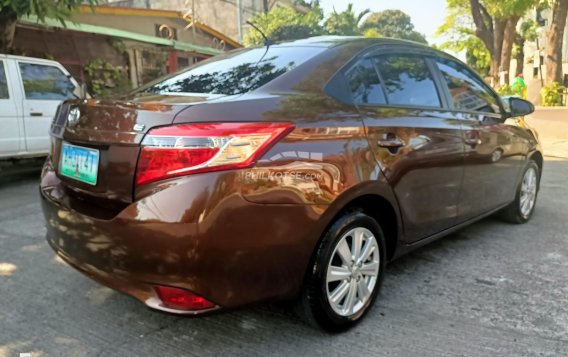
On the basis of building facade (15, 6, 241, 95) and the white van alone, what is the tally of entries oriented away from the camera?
0

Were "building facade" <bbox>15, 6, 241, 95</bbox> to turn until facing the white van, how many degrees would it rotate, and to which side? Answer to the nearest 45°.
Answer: approximately 45° to its right

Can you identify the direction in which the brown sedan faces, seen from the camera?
facing away from the viewer and to the right of the viewer

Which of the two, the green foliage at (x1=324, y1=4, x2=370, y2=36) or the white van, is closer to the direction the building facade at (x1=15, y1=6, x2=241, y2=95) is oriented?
the white van

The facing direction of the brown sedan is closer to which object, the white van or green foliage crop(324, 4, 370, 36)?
the green foliage

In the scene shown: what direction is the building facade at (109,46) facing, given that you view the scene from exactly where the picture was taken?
facing the viewer and to the right of the viewer

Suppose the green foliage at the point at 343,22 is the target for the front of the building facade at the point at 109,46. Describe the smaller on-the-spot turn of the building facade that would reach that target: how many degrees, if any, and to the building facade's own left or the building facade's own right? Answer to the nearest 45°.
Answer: approximately 90° to the building facade's own left

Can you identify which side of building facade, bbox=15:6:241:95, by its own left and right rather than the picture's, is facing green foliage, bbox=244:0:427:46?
left

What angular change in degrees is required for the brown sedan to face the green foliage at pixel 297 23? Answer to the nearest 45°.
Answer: approximately 45° to its left

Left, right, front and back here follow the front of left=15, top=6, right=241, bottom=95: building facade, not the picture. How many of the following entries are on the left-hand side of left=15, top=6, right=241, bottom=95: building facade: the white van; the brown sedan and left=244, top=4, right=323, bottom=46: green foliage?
1
